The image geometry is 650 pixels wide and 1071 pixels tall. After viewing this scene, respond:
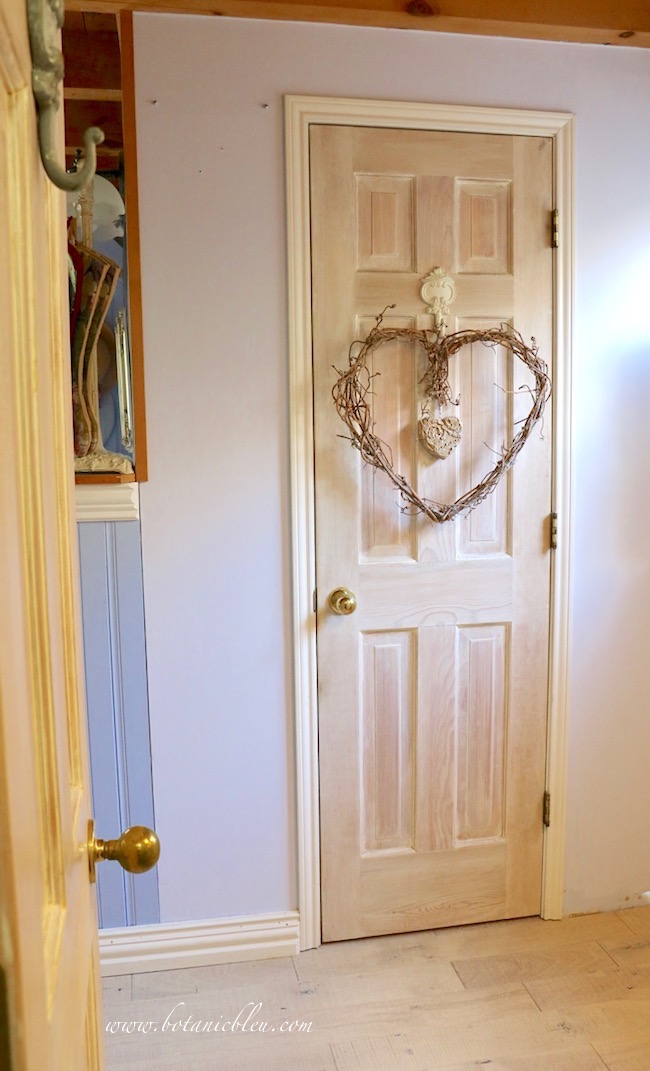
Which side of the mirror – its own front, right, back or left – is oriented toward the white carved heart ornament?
left

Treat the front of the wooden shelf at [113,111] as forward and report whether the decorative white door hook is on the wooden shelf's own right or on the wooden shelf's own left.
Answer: on the wooden shelf's own left

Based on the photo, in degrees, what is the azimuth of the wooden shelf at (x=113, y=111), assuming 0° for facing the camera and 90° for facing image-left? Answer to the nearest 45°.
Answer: approximately 0°

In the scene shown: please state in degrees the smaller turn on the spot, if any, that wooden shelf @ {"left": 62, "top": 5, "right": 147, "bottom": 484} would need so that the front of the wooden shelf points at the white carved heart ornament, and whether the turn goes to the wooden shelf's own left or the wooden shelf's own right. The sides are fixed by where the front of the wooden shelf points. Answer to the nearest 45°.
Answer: approximately 90° to the wooden shelf's own left

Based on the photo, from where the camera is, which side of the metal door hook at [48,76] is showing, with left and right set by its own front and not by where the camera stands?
right

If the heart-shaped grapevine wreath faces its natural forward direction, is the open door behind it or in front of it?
in front

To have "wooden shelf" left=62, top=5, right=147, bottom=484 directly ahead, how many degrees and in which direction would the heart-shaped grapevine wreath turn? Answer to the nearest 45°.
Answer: approximately 90° to its right

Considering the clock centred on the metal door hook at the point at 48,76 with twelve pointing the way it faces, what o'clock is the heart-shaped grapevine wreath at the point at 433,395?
The heart-shaped grapevine wreath is roughly at 10 o'clock from the metal door hook.

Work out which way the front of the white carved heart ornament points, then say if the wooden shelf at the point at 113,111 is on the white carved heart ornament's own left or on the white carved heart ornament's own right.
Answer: on the white carved heart ornament's own right
